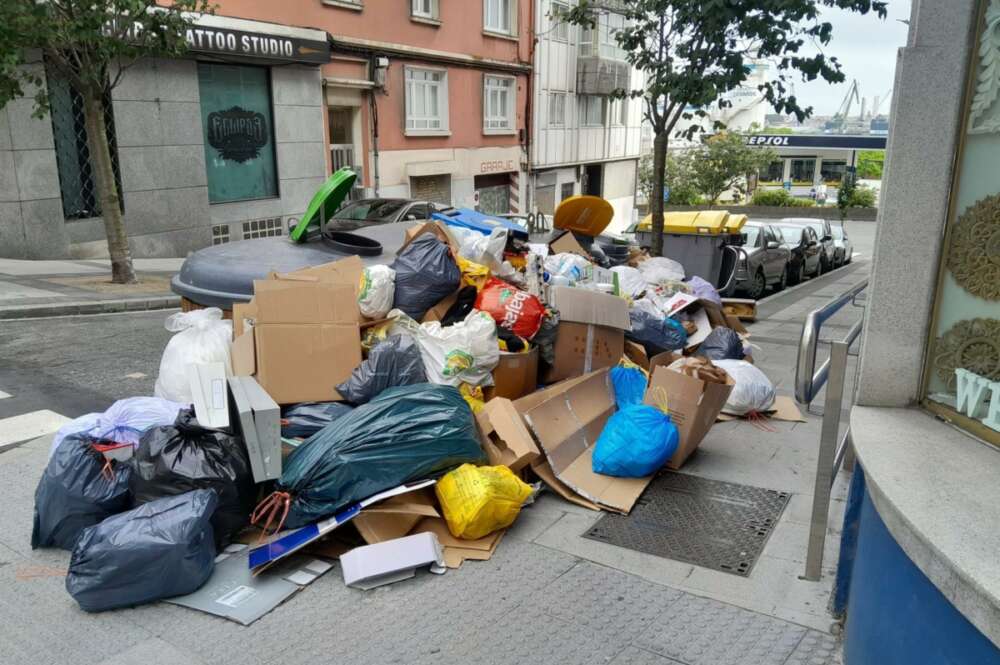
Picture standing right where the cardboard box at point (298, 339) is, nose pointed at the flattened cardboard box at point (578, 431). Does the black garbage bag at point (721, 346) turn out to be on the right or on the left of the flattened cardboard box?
left

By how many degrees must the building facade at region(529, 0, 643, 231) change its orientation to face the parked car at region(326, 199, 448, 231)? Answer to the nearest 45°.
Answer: approximately 45° to its right

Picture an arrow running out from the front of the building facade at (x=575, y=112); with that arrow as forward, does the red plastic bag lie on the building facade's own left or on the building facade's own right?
on the building facade's own right

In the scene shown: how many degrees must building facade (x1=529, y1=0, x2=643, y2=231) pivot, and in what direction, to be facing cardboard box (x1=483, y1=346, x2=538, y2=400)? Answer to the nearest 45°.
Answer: approximately 45° to its right

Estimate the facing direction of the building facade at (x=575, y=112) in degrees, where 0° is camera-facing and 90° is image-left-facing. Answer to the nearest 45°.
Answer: approximately 315°

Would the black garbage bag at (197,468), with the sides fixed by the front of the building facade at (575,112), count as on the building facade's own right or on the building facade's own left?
on the building facade's own right

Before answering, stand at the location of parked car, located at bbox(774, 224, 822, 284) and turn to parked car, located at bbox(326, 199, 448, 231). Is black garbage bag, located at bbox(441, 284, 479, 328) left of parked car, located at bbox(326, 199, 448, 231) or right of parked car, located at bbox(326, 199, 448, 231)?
left

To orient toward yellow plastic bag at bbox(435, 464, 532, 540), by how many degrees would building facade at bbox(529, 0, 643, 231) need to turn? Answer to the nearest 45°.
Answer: approximately 45° to its right
